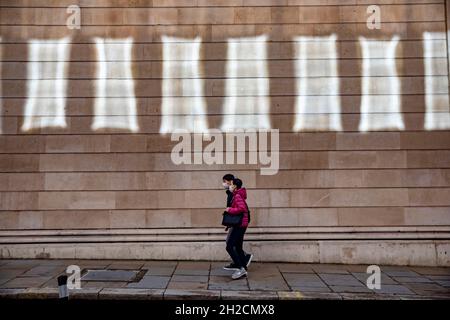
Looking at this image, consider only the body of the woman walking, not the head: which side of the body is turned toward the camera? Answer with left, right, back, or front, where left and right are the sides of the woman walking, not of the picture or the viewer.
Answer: left
